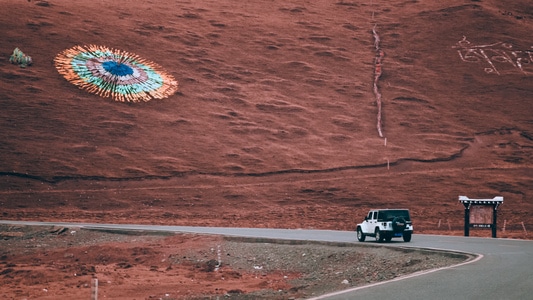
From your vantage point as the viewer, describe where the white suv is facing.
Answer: facing away from the viewer and to the left of the viewer
